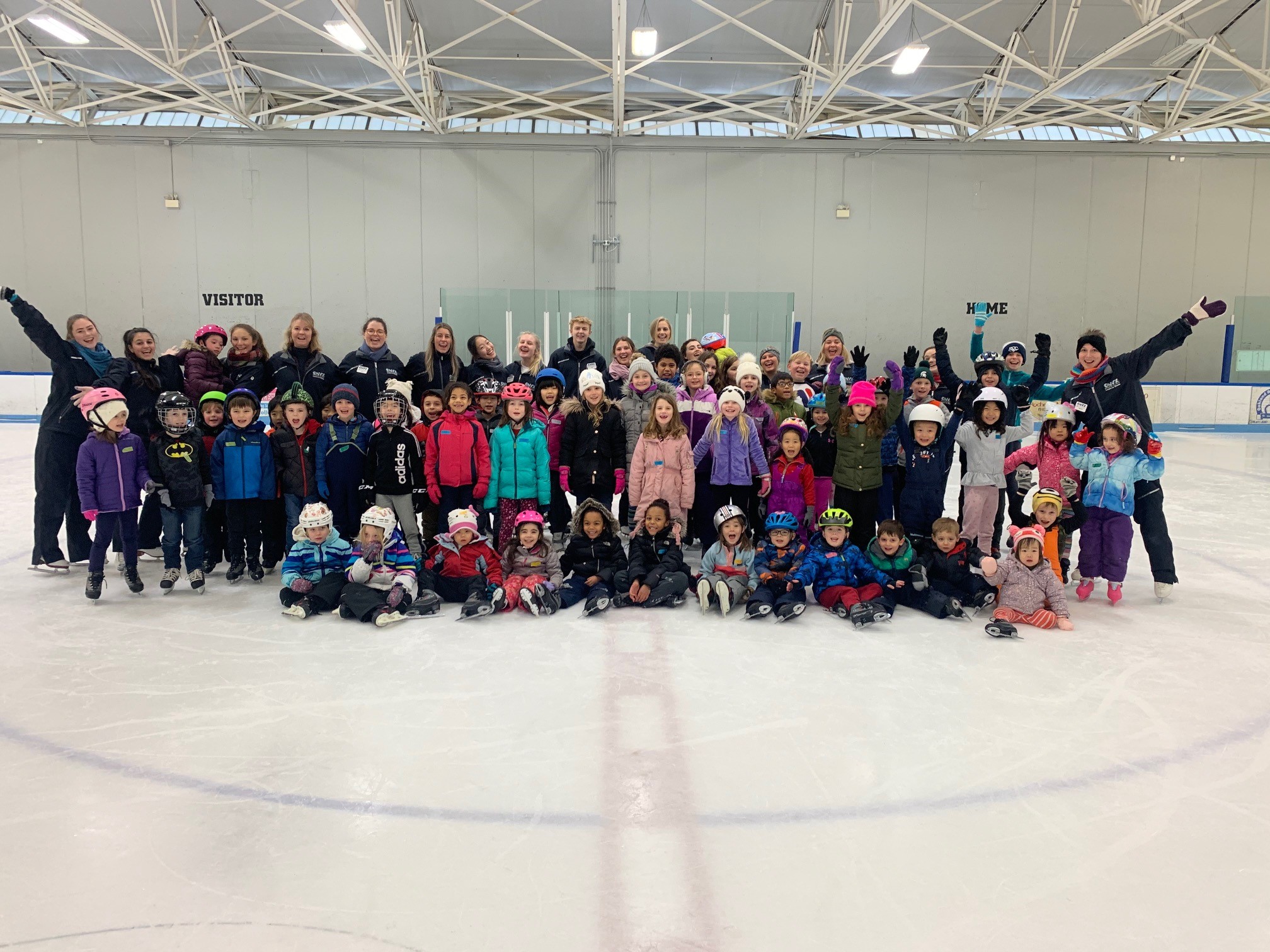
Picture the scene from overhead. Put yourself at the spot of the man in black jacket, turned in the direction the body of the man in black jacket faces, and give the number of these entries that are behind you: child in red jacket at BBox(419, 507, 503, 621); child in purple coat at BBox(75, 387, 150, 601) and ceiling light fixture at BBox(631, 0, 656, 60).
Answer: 1

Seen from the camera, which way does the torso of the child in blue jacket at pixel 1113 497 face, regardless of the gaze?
toward the camera

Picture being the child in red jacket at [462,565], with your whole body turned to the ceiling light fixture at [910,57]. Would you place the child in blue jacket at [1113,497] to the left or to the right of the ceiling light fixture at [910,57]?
right

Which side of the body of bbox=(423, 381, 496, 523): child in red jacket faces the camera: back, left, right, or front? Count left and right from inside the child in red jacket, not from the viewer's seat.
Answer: front

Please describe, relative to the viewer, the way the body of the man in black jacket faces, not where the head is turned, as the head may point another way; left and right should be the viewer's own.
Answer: facing the viewer

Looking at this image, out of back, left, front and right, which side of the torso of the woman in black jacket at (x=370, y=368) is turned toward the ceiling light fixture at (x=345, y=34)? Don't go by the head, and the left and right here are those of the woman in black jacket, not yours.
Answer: back

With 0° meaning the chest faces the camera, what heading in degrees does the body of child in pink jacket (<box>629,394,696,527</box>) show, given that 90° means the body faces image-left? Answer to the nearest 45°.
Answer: approximately 0°
